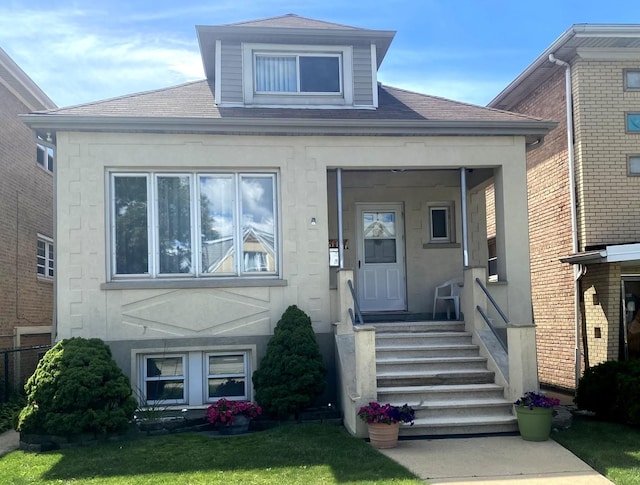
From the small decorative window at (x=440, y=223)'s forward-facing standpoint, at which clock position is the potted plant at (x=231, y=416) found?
The potted plant is roughly at 1 o'clock from the small decorative window.

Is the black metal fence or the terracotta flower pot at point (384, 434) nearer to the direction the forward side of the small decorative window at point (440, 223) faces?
the terracotta flower pot

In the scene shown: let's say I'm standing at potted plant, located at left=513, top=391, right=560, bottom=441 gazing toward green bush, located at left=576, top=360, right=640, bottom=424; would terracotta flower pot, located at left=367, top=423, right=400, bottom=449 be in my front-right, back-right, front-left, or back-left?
back-left

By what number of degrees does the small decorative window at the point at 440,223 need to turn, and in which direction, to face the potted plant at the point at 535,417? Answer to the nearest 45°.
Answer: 0° — it already faces it

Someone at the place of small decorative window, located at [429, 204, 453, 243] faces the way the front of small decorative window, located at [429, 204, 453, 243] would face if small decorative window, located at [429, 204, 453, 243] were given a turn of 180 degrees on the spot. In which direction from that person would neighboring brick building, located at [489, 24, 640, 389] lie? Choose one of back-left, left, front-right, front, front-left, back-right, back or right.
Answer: right

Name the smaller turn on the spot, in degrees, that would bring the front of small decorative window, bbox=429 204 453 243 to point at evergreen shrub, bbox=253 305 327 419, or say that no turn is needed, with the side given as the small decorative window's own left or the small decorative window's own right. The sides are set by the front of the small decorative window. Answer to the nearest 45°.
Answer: approximately 45° to the small decorative window's own right

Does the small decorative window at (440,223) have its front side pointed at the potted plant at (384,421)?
yes

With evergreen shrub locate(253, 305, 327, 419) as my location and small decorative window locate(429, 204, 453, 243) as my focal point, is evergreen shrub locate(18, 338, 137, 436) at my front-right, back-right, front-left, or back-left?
back-left

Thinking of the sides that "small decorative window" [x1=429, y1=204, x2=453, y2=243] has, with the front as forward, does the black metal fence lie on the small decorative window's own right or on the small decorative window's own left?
on the small decorative window's own right

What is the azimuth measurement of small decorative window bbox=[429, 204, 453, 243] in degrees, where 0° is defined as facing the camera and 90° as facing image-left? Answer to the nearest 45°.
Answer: approximately 0°

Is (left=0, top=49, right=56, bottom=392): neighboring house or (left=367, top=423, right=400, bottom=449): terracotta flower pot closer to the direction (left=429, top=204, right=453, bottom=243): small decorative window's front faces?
the terracotta flower pot

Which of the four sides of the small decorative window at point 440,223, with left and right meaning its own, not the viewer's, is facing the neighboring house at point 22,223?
right
